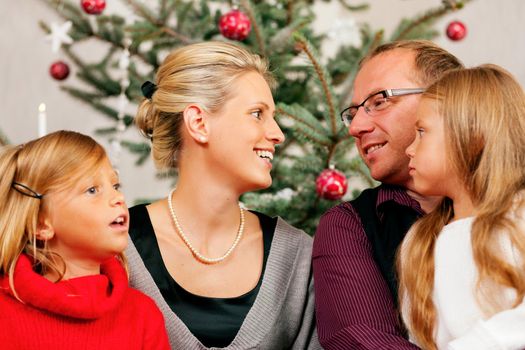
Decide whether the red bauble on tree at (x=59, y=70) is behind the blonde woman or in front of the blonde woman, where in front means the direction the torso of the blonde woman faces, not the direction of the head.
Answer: behind

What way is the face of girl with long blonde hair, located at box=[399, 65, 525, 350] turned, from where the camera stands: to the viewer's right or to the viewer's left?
to the viewer's left

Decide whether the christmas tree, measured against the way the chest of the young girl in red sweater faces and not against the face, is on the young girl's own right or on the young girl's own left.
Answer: on the young girl's own left

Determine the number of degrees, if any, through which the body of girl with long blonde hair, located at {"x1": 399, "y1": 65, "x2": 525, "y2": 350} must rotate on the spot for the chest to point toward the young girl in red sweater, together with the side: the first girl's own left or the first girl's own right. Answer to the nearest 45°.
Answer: approximately 45° to the first girl's own right

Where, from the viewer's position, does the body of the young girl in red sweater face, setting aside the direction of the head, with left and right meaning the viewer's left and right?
facing the viewer and to the right of the viewer

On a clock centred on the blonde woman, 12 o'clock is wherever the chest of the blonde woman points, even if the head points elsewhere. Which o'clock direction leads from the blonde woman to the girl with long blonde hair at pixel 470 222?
The girl with long blonde hair is roughly at 10 o'clock from the blonde woman.

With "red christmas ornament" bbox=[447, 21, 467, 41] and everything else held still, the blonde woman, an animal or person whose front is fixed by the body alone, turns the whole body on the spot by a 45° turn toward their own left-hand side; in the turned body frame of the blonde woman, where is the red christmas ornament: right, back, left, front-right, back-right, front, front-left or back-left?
left

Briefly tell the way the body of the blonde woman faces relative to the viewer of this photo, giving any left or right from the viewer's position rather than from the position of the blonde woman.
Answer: facing the viewer

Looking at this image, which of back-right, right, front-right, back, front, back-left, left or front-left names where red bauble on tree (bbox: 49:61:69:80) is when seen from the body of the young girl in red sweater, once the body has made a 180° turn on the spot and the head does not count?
front-right

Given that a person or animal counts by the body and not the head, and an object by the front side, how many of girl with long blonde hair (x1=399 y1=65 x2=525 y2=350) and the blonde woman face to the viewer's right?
0

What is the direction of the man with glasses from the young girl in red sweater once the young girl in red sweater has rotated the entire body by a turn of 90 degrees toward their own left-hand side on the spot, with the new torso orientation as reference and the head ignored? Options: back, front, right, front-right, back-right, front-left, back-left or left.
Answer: front-right

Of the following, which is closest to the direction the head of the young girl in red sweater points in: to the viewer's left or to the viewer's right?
to the viewer's right

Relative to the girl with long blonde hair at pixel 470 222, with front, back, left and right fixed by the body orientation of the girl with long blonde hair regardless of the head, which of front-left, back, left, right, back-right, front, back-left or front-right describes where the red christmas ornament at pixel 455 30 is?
back-right
